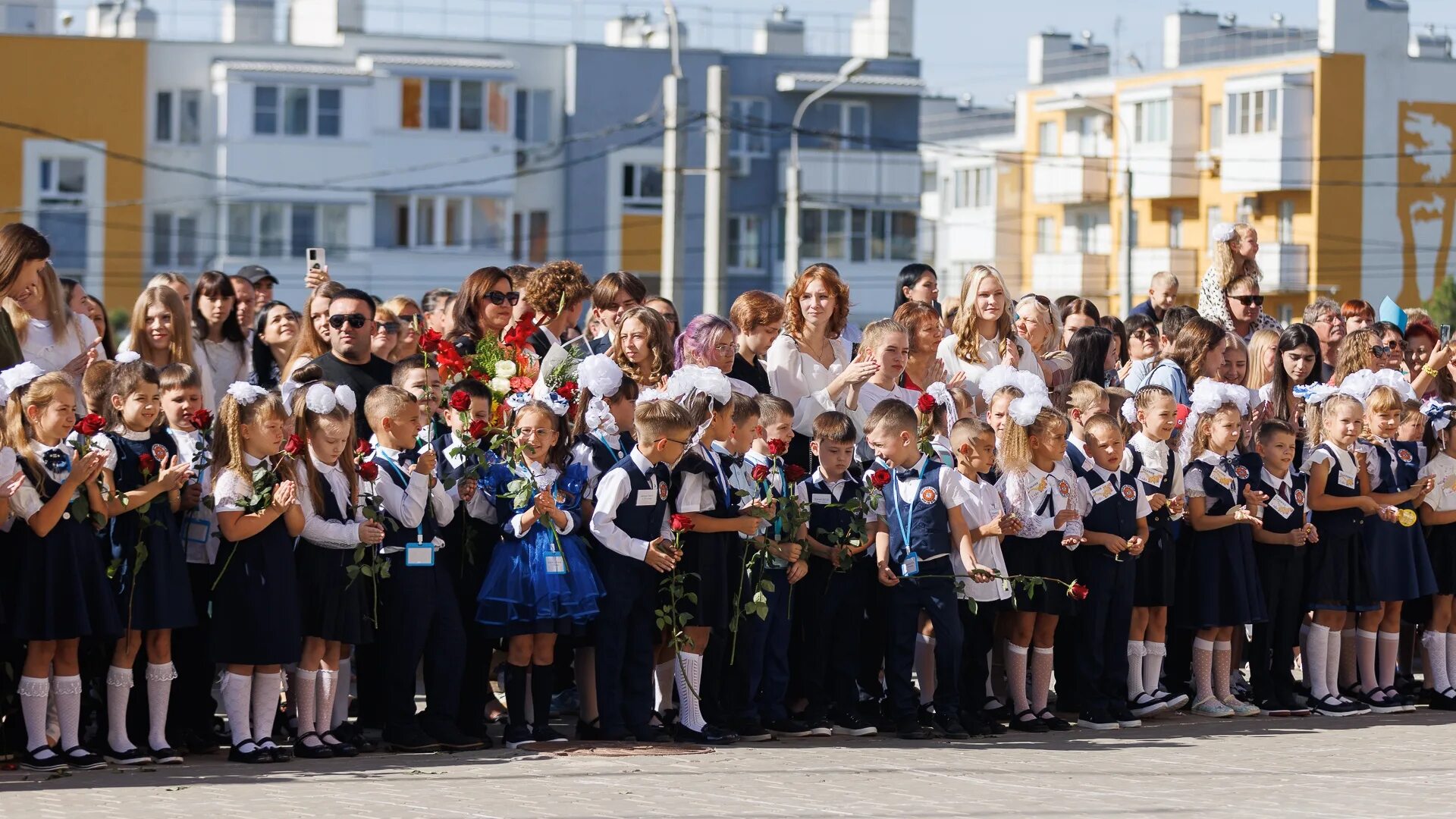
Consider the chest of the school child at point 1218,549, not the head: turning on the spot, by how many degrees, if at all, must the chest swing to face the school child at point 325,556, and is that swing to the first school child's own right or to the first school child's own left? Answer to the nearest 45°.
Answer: approximately 90° to the first school child's own right

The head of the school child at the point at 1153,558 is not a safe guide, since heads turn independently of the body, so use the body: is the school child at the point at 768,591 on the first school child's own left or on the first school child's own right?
on the first school child's own right

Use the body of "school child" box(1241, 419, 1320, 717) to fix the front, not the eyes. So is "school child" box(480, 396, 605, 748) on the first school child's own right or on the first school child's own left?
on the first school child's own right

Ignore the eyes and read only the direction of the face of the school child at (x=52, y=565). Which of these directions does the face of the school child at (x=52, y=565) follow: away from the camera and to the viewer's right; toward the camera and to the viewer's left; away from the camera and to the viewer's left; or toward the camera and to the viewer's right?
toward the camera and to the viewer's right

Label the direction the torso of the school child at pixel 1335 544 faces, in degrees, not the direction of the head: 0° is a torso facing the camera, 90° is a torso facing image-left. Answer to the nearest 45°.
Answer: approximately 315°

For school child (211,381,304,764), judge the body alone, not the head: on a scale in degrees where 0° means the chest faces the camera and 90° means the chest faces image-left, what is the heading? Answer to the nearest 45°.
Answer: approximately 315°

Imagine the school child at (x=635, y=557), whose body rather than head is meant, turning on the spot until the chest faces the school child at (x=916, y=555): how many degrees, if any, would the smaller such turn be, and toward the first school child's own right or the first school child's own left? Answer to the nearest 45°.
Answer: approximately 45° to the first school child's own left

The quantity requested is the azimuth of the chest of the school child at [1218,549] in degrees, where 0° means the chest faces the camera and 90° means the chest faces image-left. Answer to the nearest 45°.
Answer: approximately 315°
